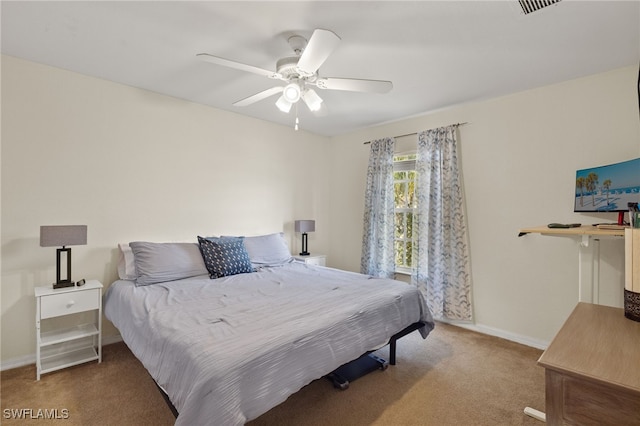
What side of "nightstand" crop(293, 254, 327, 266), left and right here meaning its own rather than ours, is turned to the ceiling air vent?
front

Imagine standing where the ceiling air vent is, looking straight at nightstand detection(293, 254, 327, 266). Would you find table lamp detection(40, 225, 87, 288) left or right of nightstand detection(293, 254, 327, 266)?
left

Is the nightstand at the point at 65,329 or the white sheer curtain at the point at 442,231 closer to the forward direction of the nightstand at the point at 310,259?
the white sheer curtain

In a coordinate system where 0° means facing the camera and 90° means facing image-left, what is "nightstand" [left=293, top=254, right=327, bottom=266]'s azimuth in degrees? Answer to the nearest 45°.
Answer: approximately 315°

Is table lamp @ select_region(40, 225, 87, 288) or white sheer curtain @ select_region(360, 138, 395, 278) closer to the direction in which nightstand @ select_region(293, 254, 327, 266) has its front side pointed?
the white sheer curtain

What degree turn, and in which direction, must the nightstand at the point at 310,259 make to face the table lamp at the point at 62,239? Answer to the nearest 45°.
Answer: approximately 90° to its right

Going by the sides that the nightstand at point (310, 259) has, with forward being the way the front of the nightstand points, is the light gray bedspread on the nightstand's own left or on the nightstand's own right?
on the nightstand's own right

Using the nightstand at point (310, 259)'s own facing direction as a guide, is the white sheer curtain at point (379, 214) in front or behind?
in front

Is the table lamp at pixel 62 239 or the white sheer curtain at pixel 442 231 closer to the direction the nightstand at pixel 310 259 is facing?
the white sheer curtain

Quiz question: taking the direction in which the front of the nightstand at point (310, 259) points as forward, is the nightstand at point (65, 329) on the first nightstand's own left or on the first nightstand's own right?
on the first nightstand's own right

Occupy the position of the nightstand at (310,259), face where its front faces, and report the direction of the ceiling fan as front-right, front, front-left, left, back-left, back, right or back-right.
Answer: front-right
